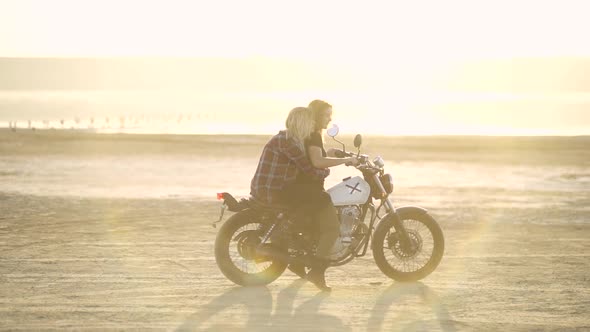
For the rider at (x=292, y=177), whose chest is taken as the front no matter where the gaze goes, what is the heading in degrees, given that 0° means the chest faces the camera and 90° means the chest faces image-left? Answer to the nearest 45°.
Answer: approximately 270°

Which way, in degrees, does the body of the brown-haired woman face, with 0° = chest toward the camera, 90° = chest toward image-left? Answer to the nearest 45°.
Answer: approximately 270°

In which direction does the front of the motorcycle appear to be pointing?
to the viewer's right
